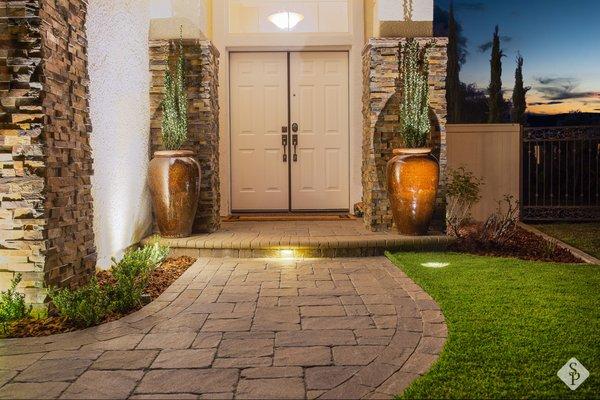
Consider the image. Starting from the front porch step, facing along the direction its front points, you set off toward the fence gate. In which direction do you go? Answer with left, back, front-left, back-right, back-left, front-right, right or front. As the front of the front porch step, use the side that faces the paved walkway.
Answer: back-left

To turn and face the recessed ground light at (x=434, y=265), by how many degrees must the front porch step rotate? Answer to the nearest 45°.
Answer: approximately 45° to its left

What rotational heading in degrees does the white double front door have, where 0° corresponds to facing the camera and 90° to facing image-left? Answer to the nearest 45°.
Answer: approximately 0°

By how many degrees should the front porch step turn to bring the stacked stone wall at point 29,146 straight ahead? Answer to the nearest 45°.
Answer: approximately 45° to its right

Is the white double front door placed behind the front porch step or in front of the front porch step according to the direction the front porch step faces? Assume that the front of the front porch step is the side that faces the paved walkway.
behind

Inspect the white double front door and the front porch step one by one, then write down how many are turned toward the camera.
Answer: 2
